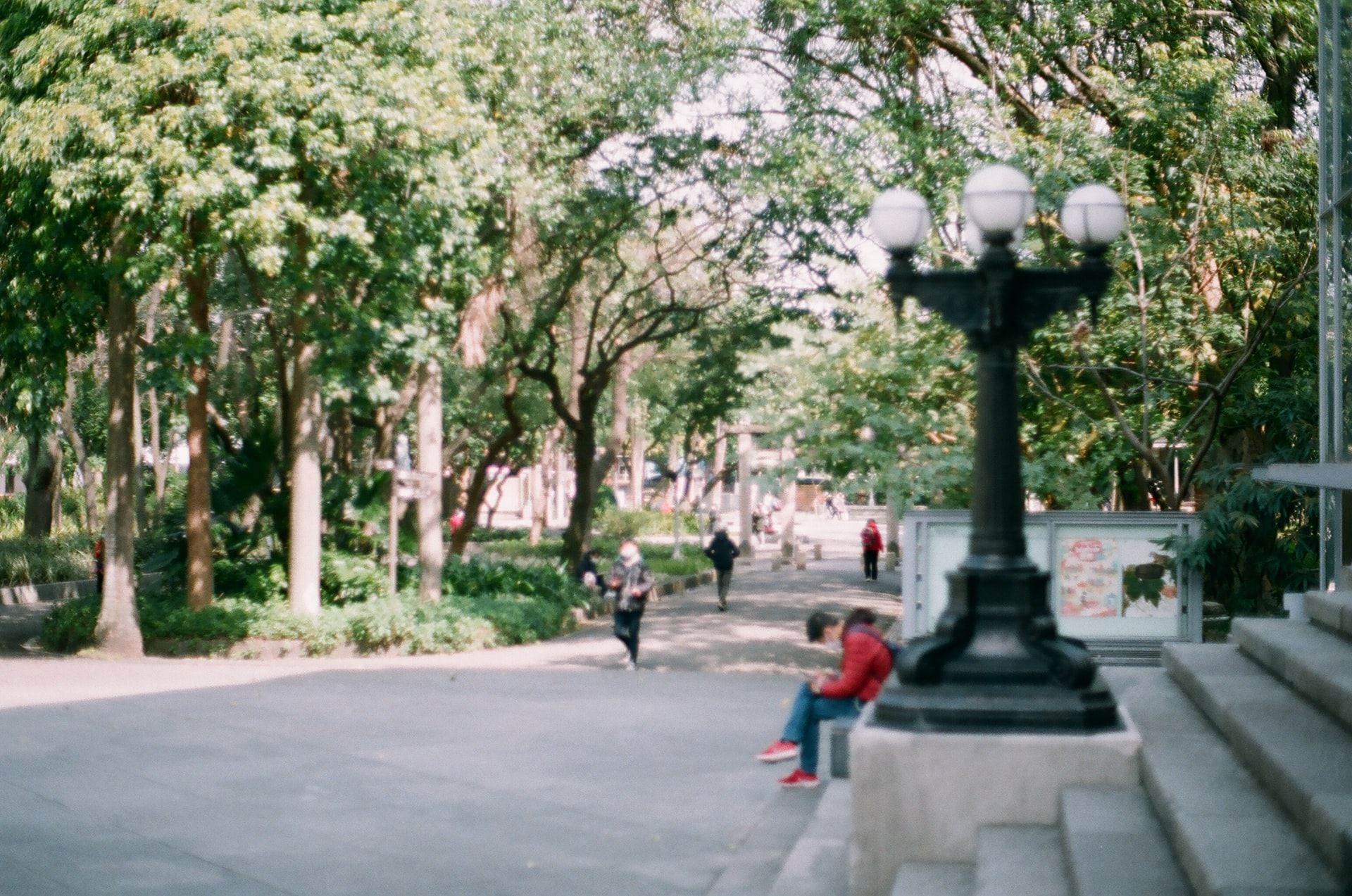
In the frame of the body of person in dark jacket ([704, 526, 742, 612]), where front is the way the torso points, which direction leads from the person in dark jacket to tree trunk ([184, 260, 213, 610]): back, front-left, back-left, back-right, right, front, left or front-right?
back-left

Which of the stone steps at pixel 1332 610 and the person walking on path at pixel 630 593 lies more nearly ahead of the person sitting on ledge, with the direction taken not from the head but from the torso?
the person walking on path

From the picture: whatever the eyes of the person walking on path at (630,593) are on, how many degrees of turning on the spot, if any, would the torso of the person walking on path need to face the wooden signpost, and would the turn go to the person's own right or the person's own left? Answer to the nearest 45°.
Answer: approximately 135° to the person's own right

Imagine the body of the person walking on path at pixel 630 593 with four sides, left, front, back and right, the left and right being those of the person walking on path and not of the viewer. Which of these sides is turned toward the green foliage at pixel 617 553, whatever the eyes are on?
back

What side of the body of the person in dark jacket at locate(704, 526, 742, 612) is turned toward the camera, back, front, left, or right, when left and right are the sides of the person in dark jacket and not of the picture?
back

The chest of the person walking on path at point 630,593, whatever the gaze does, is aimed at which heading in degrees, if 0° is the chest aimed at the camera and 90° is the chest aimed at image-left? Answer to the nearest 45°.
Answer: approximately 0°

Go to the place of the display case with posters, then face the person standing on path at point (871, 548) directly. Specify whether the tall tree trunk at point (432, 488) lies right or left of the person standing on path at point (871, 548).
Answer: left

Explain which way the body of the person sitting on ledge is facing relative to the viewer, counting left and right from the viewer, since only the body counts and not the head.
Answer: facing to the left of the viewer

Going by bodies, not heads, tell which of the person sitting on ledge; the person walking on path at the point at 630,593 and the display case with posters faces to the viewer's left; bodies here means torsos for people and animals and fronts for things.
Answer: the person sitting on ledge
